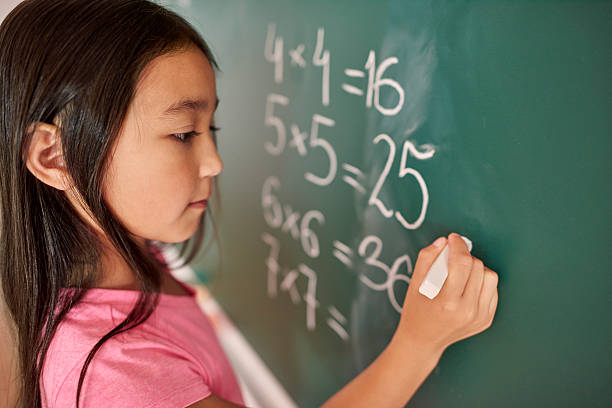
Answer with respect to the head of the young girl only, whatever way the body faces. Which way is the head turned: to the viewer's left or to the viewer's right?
to the viewer's right

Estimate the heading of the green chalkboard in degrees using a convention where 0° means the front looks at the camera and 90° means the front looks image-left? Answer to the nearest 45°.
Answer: approximately 45°

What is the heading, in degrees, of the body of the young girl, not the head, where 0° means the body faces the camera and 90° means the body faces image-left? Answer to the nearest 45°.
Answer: approximately 270°
